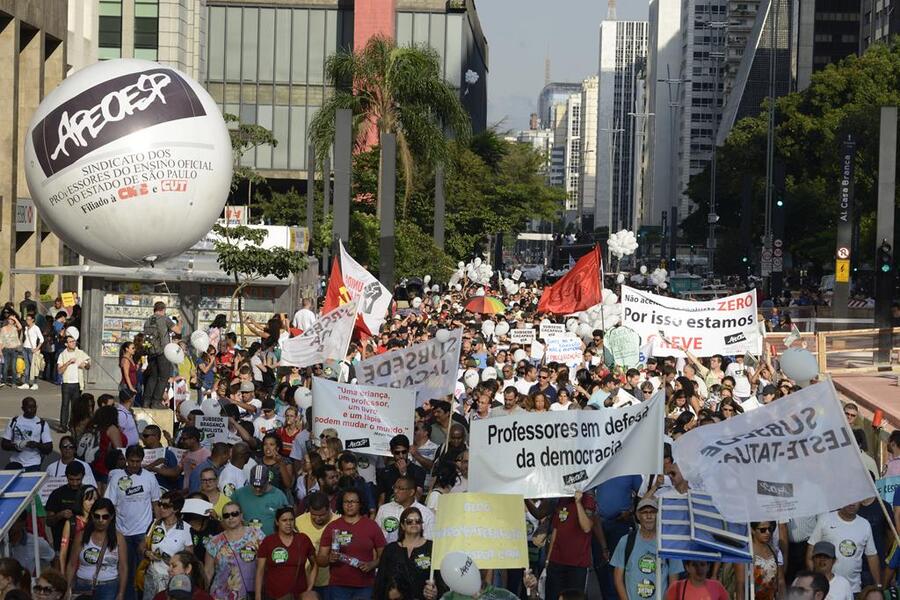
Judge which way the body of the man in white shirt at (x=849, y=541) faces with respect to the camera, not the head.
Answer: toward the camera

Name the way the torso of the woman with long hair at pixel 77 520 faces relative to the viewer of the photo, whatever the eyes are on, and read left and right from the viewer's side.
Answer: facing the viewer and to the right of the viewer

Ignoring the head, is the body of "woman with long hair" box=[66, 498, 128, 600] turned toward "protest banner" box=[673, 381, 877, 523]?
no

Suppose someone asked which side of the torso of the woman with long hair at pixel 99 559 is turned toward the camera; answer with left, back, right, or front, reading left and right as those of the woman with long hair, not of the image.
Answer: front

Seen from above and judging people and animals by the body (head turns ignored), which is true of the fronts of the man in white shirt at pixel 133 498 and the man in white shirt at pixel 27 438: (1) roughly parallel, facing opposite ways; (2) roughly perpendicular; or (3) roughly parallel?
roughly parallel

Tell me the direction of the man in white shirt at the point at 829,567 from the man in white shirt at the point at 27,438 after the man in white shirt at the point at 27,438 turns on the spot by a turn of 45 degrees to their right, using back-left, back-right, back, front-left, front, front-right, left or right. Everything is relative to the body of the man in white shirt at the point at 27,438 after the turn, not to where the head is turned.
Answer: left

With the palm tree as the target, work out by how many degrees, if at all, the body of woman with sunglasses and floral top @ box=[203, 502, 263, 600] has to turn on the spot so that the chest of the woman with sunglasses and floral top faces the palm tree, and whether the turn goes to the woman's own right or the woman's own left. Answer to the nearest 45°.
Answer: approximately 180°

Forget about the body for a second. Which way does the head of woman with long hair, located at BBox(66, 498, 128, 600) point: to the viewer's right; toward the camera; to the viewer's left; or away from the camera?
toward the camera

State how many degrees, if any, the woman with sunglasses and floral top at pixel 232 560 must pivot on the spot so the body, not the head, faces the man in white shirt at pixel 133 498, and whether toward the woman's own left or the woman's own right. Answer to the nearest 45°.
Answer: approximately 135° to the woman's own right

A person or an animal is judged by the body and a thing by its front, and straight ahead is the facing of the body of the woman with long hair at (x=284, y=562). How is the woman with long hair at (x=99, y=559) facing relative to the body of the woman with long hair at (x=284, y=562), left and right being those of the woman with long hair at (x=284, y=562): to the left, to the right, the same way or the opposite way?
the same way

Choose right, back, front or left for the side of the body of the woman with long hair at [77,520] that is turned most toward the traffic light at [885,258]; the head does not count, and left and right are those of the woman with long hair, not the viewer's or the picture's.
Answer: left

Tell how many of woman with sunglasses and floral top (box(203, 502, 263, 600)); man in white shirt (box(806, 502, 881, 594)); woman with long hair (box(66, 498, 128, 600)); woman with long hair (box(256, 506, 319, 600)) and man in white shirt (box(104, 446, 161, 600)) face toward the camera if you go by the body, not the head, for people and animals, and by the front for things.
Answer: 5

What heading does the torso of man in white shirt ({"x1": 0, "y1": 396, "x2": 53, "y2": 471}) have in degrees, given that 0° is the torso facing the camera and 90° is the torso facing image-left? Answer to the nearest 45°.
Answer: approximately 0°

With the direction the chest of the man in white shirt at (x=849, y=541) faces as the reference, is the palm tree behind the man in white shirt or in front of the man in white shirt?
behind

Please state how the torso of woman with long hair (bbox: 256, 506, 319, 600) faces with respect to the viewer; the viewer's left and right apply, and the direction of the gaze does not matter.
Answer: facing the viewer

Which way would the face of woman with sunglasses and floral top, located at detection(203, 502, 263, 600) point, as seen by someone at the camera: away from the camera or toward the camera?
toward the camera

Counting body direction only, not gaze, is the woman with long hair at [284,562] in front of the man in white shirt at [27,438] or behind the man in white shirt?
in front
